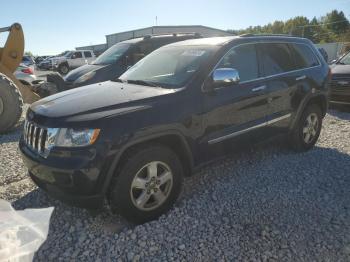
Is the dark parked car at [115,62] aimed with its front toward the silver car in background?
no

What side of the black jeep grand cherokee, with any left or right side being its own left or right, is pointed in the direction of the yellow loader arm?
right

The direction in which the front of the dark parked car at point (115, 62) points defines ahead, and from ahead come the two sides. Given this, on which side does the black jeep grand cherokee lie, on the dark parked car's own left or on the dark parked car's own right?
on the dark parked car's own left

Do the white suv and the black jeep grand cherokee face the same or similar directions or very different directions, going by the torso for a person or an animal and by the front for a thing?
same or similar directions

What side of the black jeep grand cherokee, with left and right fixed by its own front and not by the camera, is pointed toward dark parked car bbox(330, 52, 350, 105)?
back

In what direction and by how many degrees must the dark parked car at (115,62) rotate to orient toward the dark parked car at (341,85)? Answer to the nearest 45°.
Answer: approximately 135° to its left

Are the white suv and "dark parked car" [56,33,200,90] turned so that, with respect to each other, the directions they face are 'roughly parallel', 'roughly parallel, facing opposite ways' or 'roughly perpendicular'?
roughly parallel

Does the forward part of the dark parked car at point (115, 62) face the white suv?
no

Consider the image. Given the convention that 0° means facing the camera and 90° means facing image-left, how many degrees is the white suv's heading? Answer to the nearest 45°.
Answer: approximately 45°

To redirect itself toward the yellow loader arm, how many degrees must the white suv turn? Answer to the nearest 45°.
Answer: approximately 45° to its left

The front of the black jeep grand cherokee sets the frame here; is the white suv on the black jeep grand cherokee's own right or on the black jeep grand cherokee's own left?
on the black jeep grand cherokee's own right

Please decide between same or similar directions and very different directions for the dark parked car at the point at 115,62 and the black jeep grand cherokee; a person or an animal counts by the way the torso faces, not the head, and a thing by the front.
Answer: same or similar directions

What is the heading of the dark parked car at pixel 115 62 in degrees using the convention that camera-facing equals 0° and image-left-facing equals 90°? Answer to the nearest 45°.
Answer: approximately 45°

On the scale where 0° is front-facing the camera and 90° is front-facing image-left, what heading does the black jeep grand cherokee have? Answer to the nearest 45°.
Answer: approximately 45°

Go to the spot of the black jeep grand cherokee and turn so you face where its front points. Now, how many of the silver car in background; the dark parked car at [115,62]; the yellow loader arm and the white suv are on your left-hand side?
0

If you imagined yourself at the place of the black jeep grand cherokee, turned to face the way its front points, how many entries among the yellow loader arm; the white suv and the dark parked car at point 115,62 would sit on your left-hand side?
0
